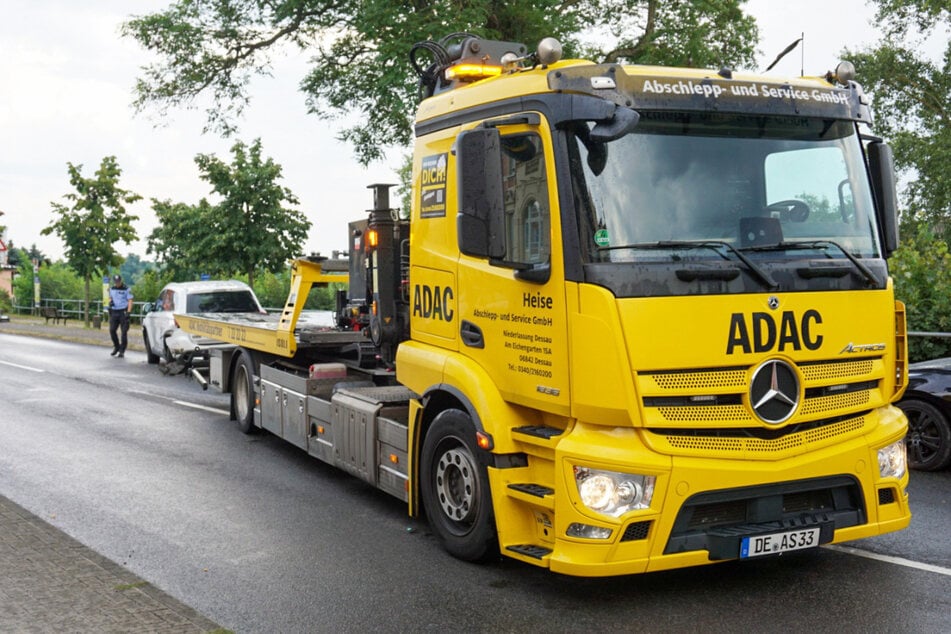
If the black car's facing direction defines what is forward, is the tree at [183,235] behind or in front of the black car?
in front

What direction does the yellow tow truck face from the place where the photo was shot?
facing the viewer and to the right of the viewer

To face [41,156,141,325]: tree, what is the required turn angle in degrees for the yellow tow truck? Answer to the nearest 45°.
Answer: approximately 180°

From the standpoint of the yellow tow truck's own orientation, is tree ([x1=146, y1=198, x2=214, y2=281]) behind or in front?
behind

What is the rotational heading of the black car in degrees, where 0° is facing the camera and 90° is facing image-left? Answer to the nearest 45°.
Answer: approximately 90°

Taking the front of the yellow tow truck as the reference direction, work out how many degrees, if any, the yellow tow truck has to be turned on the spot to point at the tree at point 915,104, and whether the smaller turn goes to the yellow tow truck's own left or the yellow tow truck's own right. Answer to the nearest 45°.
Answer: approximately 90° to the yellow tow truck's own left

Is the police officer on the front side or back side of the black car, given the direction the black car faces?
on the front side

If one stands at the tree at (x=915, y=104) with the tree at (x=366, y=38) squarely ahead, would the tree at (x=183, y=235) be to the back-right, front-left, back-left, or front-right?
front-right

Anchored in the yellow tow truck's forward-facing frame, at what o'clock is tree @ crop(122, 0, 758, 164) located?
The tree is roughly at 7 o'clock from the yellow tow truck.

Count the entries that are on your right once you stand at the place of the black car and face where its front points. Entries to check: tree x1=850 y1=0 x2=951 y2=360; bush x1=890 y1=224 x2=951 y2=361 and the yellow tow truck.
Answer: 2

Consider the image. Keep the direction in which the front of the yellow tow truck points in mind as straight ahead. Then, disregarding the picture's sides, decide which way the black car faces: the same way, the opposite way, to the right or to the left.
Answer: the opposite way
